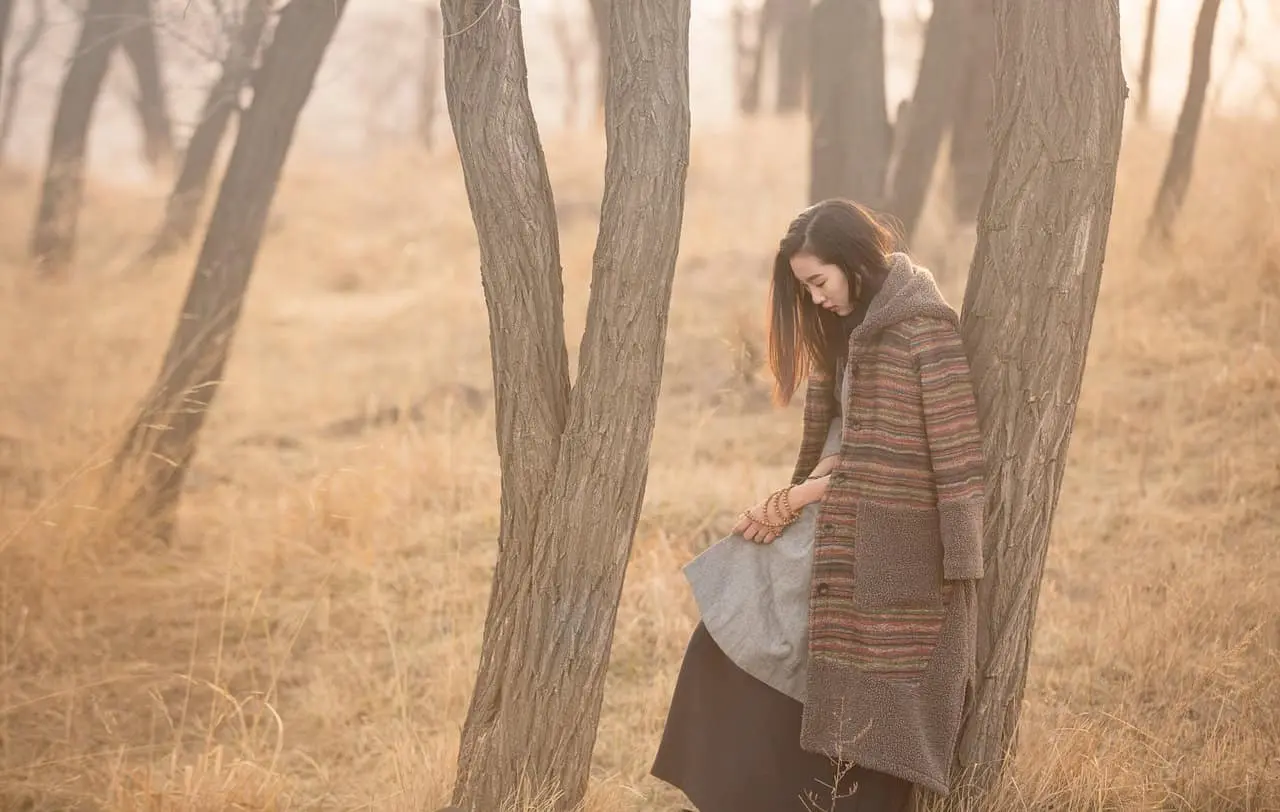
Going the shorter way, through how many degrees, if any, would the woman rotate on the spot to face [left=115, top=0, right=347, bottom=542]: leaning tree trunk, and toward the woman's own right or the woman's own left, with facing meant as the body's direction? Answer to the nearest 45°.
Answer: approximately 90° to the woman's own right

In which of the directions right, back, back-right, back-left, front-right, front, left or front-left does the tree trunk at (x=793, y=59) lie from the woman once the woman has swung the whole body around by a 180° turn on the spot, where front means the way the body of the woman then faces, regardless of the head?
front-left

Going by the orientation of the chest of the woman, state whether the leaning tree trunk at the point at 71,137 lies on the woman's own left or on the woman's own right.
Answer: on the woman's own right

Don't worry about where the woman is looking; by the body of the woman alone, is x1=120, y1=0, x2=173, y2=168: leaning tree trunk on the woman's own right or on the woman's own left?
on the woman's own right

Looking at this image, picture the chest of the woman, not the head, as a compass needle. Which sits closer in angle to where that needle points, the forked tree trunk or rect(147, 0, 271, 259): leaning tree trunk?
the forked tree trunk

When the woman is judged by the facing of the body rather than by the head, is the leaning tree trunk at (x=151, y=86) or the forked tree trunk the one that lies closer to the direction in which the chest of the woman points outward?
the forked tree trunk

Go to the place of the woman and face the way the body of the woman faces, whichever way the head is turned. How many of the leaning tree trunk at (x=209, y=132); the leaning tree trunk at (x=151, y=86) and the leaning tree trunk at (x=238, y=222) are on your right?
3

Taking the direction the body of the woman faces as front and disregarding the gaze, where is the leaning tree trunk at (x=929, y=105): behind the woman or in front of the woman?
behind

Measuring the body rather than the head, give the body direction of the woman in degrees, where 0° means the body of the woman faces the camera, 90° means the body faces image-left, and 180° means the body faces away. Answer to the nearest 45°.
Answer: approximately 45°
